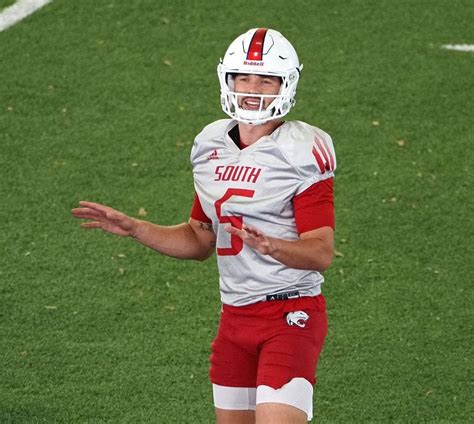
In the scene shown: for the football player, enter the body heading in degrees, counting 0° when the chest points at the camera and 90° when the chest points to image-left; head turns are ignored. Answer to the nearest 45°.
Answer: approximately 45°
